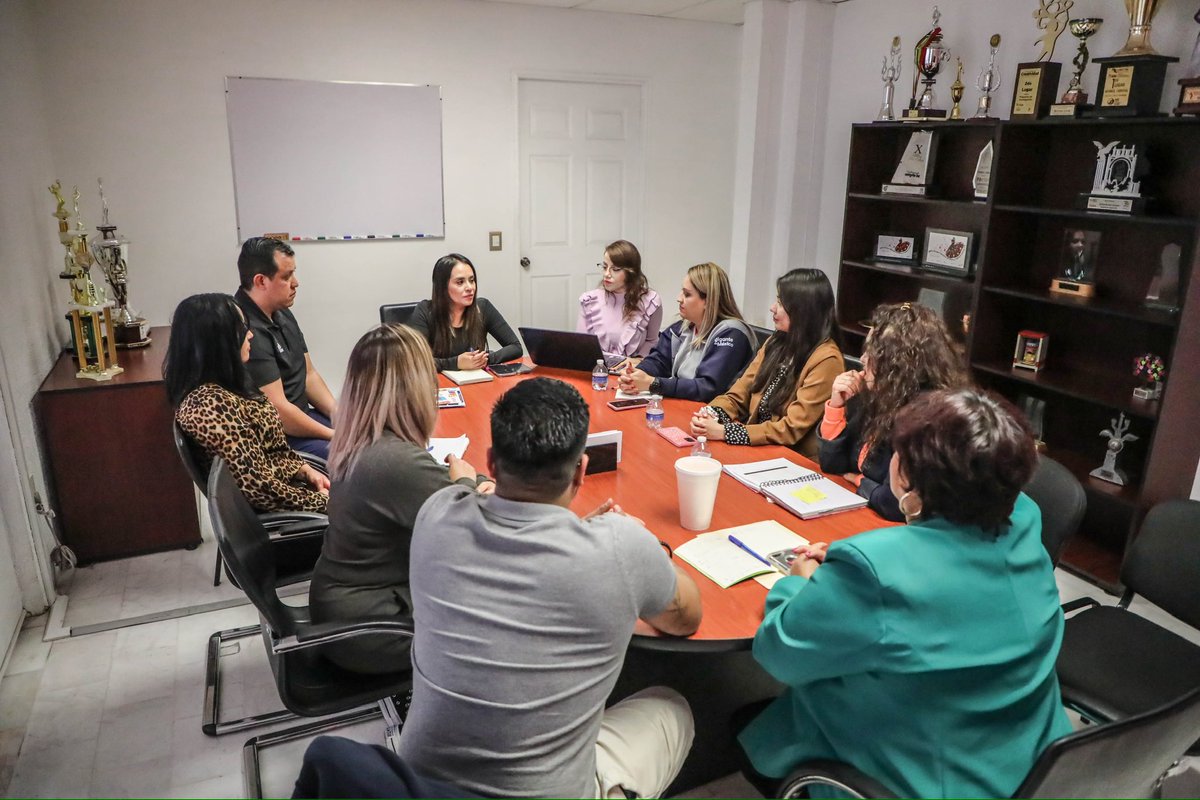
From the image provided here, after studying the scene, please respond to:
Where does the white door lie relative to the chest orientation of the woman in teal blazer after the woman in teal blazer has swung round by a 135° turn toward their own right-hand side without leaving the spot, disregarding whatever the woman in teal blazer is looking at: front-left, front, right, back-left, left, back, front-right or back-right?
back-left

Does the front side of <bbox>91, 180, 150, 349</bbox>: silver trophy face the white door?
no

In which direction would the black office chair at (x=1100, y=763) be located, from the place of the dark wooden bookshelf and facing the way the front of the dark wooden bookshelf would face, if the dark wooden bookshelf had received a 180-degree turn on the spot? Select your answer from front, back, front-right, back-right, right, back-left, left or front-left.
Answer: back-right

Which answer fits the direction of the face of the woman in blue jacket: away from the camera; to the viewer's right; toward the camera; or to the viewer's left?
to the viewer's left

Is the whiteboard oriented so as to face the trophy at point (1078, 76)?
no

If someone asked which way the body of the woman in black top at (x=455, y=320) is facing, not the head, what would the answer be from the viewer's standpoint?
toward the camera

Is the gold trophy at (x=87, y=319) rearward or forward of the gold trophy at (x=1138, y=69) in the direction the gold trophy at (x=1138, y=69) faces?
forward

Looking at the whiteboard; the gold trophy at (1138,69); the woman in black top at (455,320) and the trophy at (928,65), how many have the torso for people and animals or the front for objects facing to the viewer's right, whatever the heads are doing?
0

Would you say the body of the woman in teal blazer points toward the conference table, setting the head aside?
yes

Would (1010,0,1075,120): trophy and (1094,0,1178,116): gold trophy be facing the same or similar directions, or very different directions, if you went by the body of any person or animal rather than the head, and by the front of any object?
same or similar directions

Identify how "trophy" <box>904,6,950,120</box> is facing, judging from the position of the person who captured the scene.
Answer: facing the viewer and to the left of the viewer

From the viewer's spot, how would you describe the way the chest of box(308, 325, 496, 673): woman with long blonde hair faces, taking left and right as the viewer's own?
facing away from the viewer and to the right of the viewer

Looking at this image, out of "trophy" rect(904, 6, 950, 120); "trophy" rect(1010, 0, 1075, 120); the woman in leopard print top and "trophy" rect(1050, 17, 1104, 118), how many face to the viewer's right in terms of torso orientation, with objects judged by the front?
1

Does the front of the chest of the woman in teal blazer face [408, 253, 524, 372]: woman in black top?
yes

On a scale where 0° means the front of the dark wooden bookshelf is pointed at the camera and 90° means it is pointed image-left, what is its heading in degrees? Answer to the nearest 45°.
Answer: approximately 45°

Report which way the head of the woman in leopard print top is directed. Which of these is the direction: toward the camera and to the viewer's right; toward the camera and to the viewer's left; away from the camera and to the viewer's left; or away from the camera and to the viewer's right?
away from the camera and to the viewer's right

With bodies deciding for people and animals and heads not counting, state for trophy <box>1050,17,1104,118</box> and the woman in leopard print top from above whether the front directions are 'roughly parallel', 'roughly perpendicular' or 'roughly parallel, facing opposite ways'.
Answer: roughly parallel, facing opposite ways

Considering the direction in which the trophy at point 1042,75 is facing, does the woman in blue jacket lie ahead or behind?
ahead

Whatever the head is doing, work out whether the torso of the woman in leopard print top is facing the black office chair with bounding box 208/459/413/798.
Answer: no

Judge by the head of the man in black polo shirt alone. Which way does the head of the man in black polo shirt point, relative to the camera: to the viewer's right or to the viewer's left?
to the viewer's right

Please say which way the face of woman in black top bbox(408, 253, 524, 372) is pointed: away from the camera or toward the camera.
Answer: toward the camera
